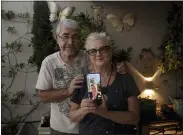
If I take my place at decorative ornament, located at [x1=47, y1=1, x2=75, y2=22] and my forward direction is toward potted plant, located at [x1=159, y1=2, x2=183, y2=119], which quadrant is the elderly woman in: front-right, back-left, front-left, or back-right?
front-right

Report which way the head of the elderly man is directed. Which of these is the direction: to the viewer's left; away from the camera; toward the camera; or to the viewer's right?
toward the camera

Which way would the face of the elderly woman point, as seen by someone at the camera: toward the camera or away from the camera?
toward the camera

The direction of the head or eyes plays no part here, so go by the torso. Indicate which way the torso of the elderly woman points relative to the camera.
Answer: toward the camera
